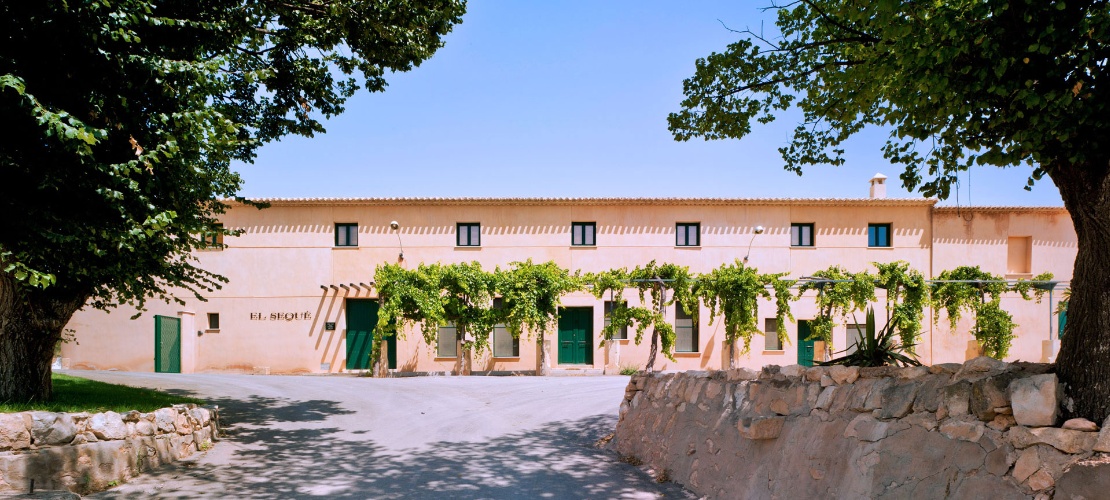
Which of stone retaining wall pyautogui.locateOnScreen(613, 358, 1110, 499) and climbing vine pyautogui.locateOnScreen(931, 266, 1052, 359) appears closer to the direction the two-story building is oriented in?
the stone retaining wall

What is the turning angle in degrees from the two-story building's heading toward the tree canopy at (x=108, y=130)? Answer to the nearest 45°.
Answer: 0° — it already faces it

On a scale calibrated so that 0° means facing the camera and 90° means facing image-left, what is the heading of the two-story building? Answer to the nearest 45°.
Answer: approximately 0°
